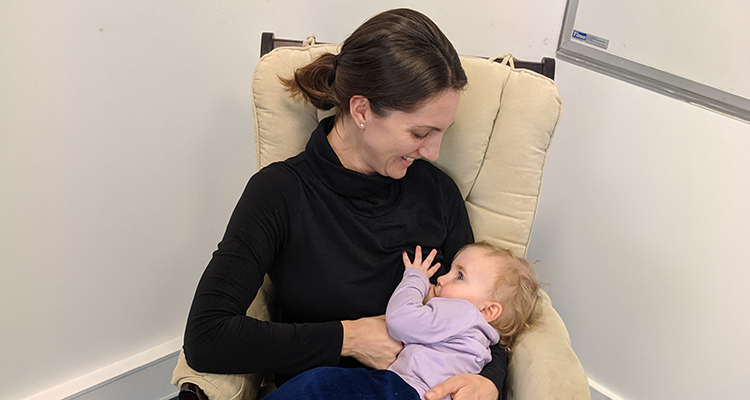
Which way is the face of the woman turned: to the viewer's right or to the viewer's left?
to the viewer's right

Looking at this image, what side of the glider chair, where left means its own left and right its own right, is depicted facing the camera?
front
